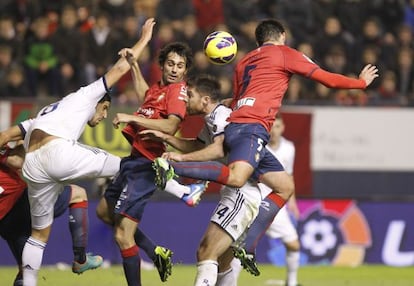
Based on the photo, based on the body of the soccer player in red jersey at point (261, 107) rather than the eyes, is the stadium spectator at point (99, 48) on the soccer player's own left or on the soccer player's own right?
on the soccer player's own left

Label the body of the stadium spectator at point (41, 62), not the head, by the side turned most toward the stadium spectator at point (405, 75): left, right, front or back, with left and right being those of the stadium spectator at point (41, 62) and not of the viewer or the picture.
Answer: left

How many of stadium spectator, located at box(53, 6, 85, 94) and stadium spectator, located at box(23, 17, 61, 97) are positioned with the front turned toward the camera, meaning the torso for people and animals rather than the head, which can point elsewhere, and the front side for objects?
2

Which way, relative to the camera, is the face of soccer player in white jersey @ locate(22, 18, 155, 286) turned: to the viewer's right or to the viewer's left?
to the viewer's right

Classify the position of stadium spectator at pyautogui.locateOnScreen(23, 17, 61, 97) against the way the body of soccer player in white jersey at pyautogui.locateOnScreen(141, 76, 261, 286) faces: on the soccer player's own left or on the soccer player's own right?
on the soccer player's own right

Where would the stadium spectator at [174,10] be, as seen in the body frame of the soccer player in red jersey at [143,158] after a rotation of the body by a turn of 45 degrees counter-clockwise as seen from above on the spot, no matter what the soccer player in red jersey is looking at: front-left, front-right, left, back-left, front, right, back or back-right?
back
